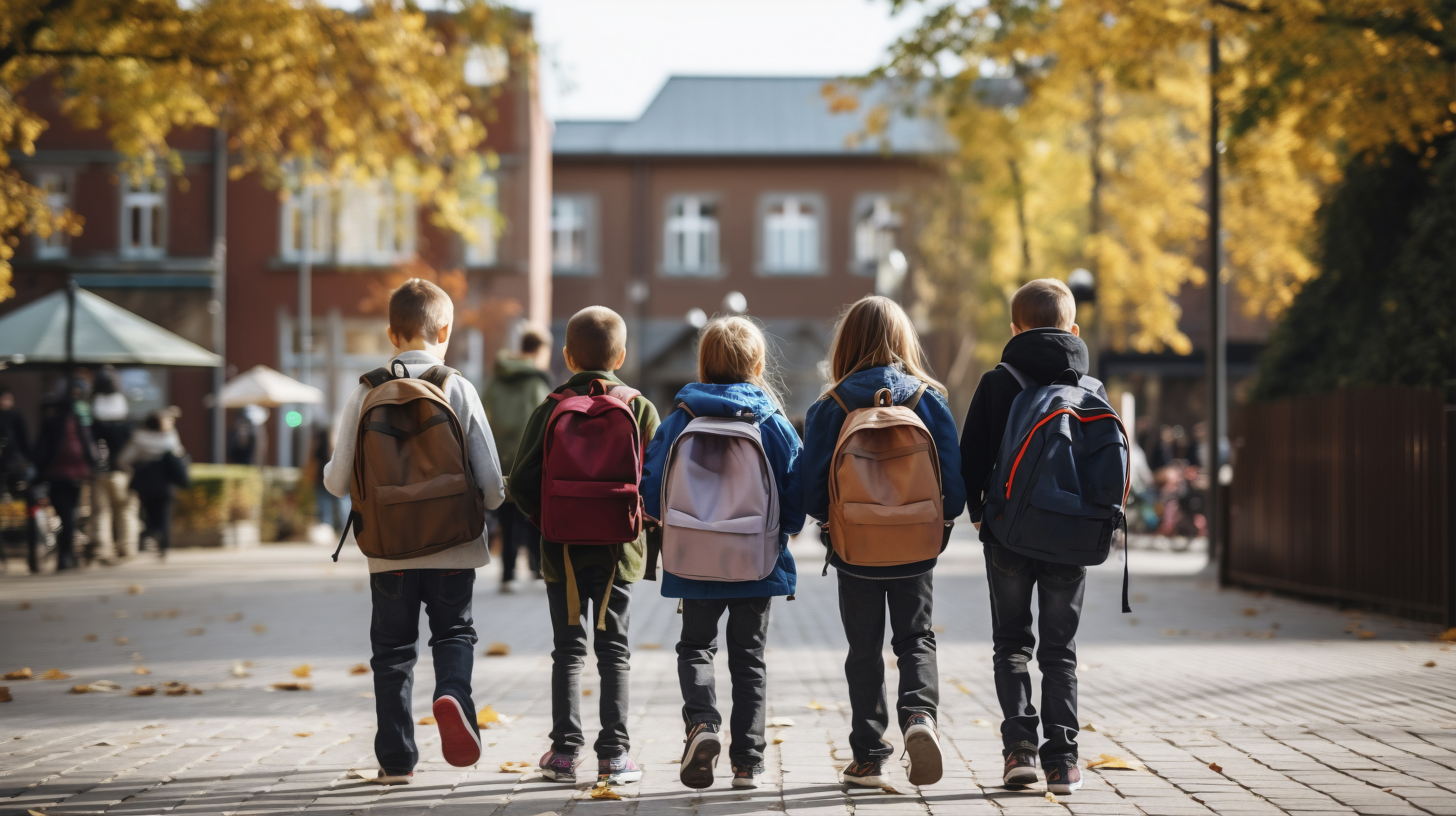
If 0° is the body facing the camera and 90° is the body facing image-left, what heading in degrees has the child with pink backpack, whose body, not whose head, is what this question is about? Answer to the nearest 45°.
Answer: approximately 180°

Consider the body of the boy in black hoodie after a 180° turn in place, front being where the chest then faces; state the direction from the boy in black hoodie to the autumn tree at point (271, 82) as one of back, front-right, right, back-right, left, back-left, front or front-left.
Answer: back-right

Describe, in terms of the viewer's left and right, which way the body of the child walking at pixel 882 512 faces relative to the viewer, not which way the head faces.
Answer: facing away from the viewer

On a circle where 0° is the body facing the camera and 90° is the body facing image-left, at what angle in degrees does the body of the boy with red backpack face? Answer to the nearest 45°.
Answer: approximately 180°

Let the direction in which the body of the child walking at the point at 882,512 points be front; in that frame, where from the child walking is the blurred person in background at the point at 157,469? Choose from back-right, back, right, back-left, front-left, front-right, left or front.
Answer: front-left

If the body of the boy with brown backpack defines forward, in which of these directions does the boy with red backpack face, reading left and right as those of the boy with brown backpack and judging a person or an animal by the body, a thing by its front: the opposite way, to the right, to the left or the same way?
the same way

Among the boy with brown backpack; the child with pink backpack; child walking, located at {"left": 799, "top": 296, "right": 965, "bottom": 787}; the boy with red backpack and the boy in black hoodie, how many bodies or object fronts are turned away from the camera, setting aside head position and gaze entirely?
5

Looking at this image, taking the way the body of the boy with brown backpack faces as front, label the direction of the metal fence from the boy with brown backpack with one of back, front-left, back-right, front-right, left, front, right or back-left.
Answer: front-right

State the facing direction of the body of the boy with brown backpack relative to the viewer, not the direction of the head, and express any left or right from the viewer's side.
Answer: facing away from the viewer

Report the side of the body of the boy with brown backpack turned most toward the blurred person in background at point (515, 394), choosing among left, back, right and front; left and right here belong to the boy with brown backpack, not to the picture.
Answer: front

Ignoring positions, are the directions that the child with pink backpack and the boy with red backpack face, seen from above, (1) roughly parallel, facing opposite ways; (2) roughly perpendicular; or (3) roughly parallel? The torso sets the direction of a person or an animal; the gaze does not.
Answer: roughly parallel

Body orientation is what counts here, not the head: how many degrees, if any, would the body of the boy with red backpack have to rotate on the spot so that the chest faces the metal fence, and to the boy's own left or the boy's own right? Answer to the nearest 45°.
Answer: approximately 45° to the boy's own right

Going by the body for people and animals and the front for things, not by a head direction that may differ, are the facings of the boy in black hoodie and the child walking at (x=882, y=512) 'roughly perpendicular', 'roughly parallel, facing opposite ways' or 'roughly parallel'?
roughly parallel

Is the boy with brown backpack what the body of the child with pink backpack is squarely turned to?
no

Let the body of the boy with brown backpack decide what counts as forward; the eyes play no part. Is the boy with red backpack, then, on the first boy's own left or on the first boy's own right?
on the first boy's own right

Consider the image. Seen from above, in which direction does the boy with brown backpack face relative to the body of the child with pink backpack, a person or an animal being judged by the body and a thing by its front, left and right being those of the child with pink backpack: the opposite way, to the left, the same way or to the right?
the same way

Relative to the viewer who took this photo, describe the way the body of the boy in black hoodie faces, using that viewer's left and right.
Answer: facing away from the viewer

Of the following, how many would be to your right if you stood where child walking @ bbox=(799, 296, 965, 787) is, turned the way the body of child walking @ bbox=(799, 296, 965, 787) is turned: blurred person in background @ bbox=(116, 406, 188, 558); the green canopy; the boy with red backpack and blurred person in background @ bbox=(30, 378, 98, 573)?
0

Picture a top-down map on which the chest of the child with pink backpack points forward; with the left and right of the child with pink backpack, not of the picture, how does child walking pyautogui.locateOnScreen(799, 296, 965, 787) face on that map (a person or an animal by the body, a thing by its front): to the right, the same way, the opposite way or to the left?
the same way
